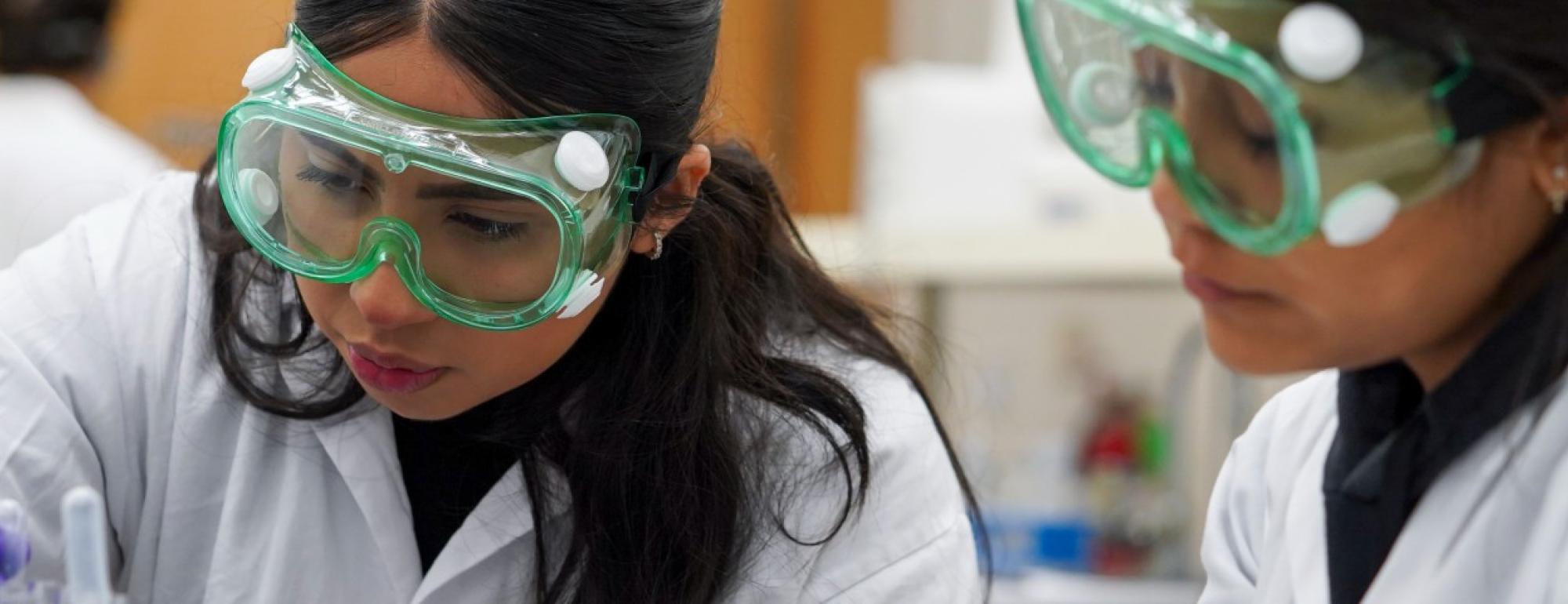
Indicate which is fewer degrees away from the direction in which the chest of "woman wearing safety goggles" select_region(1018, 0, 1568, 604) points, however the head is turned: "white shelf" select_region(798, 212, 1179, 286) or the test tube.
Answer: the test tube

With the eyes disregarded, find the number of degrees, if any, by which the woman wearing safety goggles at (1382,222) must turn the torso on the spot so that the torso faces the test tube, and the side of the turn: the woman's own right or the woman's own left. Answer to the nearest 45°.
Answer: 0° — they already face it

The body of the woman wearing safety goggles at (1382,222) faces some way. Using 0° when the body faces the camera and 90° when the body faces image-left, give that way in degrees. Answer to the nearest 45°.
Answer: approximately 45°

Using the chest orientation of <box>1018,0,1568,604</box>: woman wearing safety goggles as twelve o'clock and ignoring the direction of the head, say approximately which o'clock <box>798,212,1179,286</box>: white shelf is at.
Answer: The white shelf is roughly at 4 o'clock from the woman wearing safety goggles.
